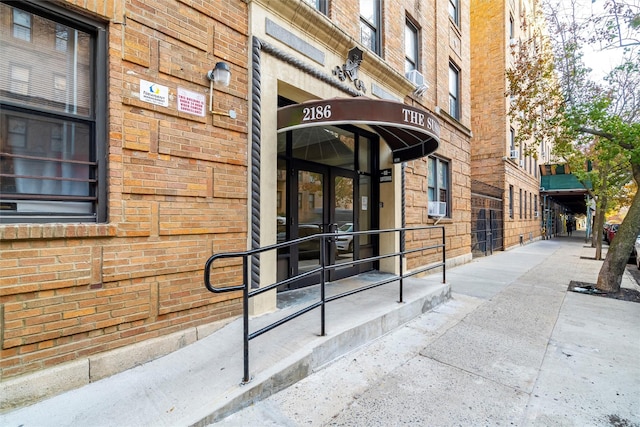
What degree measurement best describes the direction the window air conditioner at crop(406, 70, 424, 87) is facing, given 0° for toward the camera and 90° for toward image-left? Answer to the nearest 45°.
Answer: approximately 315°

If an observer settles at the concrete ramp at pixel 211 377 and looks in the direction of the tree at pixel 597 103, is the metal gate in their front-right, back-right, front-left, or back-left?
front-left

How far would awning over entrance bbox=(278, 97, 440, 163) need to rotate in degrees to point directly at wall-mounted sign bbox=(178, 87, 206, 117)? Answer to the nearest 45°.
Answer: approximately 90° to its right

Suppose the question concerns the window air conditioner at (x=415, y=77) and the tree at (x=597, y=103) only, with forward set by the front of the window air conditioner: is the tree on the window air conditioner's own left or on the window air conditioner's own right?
on the window air conditioner's own left

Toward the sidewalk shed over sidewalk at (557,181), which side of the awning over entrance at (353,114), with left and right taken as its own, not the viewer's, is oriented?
left

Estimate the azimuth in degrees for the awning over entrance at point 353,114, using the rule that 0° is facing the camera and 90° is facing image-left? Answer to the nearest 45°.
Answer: approximately 315°

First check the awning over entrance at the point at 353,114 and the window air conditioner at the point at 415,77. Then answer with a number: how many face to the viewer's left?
0

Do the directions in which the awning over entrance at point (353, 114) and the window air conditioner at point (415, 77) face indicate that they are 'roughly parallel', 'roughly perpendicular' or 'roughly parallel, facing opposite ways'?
roughly parallel

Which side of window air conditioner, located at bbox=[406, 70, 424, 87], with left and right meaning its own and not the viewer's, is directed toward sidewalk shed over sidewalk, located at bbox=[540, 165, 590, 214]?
left

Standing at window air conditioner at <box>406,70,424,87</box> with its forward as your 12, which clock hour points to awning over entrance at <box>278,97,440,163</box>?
The awning over entrance is roughly at 2 o'clock from the window air conditioner.

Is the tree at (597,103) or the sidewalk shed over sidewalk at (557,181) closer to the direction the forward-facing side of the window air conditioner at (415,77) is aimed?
the tree
